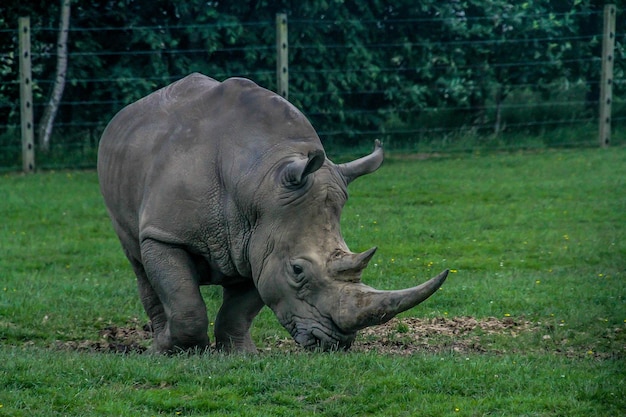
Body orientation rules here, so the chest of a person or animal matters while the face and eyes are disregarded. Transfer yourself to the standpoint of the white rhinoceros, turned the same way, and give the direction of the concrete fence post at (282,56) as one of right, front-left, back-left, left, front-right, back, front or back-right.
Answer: back-left

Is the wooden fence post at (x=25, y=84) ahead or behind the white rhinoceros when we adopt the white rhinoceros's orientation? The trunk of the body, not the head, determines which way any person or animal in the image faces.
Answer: behind

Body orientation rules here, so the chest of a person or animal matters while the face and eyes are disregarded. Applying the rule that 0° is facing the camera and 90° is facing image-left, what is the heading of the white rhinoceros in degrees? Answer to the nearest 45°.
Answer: approximately 315°

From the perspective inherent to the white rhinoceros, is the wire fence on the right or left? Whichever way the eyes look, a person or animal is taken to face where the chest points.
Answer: on its left

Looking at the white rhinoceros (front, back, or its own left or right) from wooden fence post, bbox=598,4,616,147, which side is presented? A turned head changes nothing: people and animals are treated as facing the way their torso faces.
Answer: left
